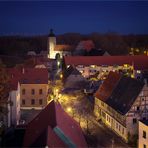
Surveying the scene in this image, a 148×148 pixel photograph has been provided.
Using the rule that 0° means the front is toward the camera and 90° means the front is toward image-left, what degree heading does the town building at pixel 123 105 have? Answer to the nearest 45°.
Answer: approximately 45°

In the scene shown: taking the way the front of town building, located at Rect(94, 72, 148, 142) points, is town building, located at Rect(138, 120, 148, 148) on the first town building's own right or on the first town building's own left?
on the first town building's own left

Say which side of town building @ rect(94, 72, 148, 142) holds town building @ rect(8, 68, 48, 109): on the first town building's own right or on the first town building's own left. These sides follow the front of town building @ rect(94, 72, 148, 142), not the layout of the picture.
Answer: on the first town building's own right

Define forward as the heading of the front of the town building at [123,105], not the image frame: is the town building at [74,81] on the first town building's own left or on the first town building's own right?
on the first town building's own right
